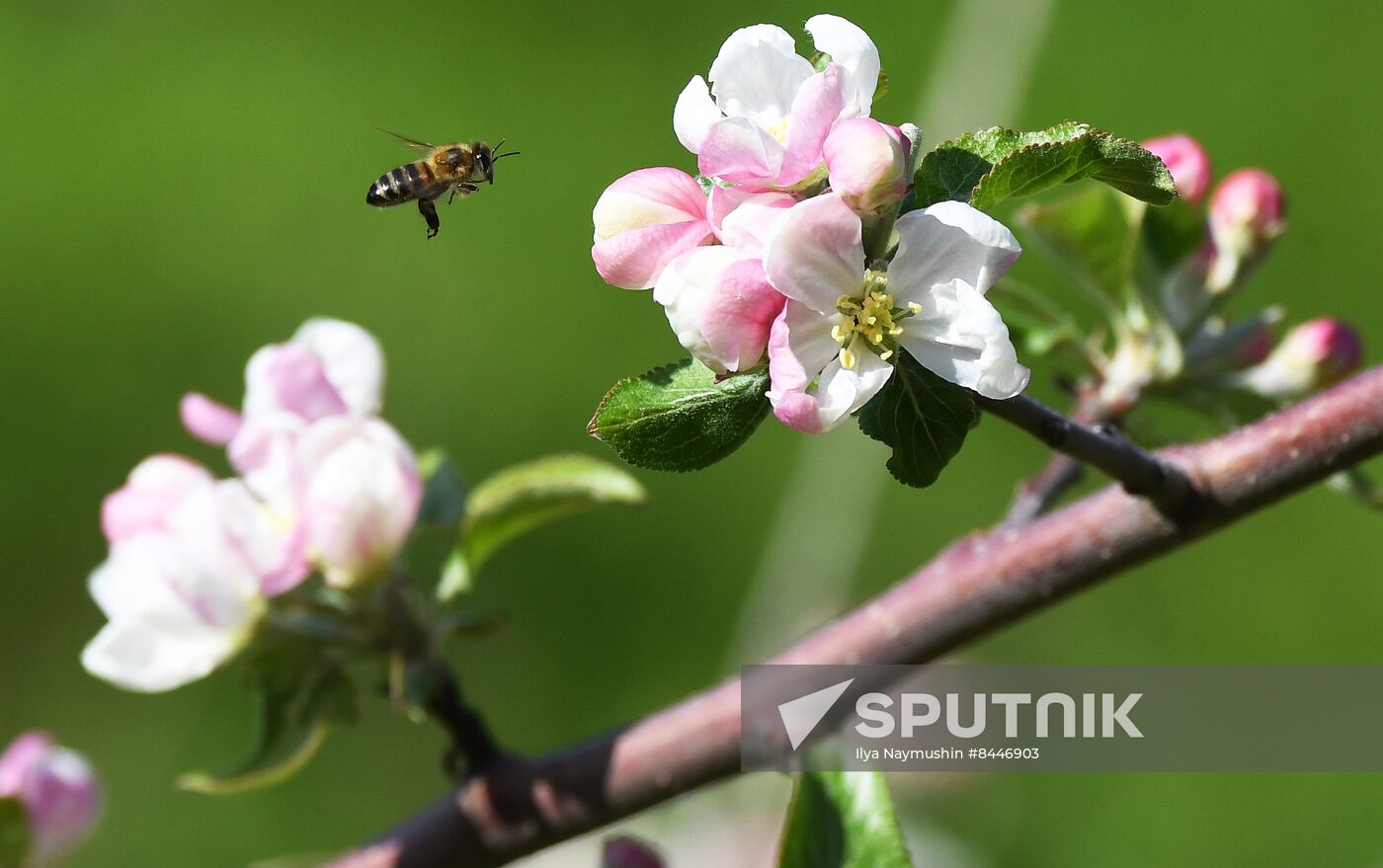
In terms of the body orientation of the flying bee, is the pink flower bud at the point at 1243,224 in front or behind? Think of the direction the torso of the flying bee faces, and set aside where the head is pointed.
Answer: in front

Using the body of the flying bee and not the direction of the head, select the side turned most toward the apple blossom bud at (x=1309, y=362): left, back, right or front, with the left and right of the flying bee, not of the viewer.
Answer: front

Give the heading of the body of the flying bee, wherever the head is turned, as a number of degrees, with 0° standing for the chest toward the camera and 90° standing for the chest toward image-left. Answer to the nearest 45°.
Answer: approximately 270°
